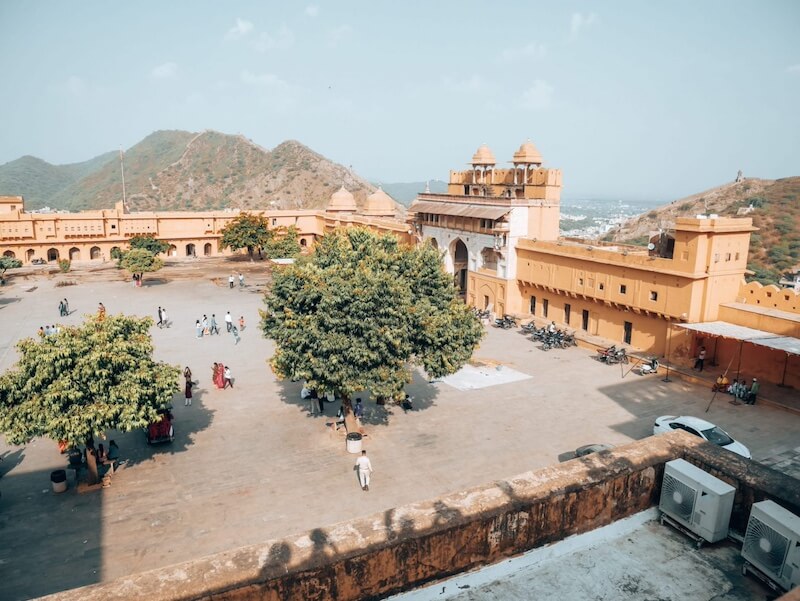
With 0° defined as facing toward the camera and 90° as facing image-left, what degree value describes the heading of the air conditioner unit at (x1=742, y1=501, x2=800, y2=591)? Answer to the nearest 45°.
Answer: approximately 45°

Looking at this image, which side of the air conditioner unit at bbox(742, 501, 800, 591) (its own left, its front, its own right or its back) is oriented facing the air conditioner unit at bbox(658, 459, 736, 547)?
right

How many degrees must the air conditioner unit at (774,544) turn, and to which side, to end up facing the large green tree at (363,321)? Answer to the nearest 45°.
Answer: approximately 90° to its right

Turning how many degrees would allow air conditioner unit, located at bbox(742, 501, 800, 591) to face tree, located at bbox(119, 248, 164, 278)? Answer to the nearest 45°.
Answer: approximately 90° to its right

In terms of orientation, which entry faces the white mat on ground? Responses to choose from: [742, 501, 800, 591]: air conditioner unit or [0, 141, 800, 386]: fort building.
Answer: the fort building

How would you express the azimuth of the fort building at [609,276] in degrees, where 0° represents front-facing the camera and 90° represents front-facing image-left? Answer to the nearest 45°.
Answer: approximately 45°

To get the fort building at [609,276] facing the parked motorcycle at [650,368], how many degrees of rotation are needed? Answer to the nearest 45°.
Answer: approximately 45° to its left

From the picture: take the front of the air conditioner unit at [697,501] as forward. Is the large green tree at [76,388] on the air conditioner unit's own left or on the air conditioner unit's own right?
on the air conditioner unit's own right

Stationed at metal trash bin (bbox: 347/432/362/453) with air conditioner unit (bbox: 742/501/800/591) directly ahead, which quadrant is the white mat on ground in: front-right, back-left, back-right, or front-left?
back-left
